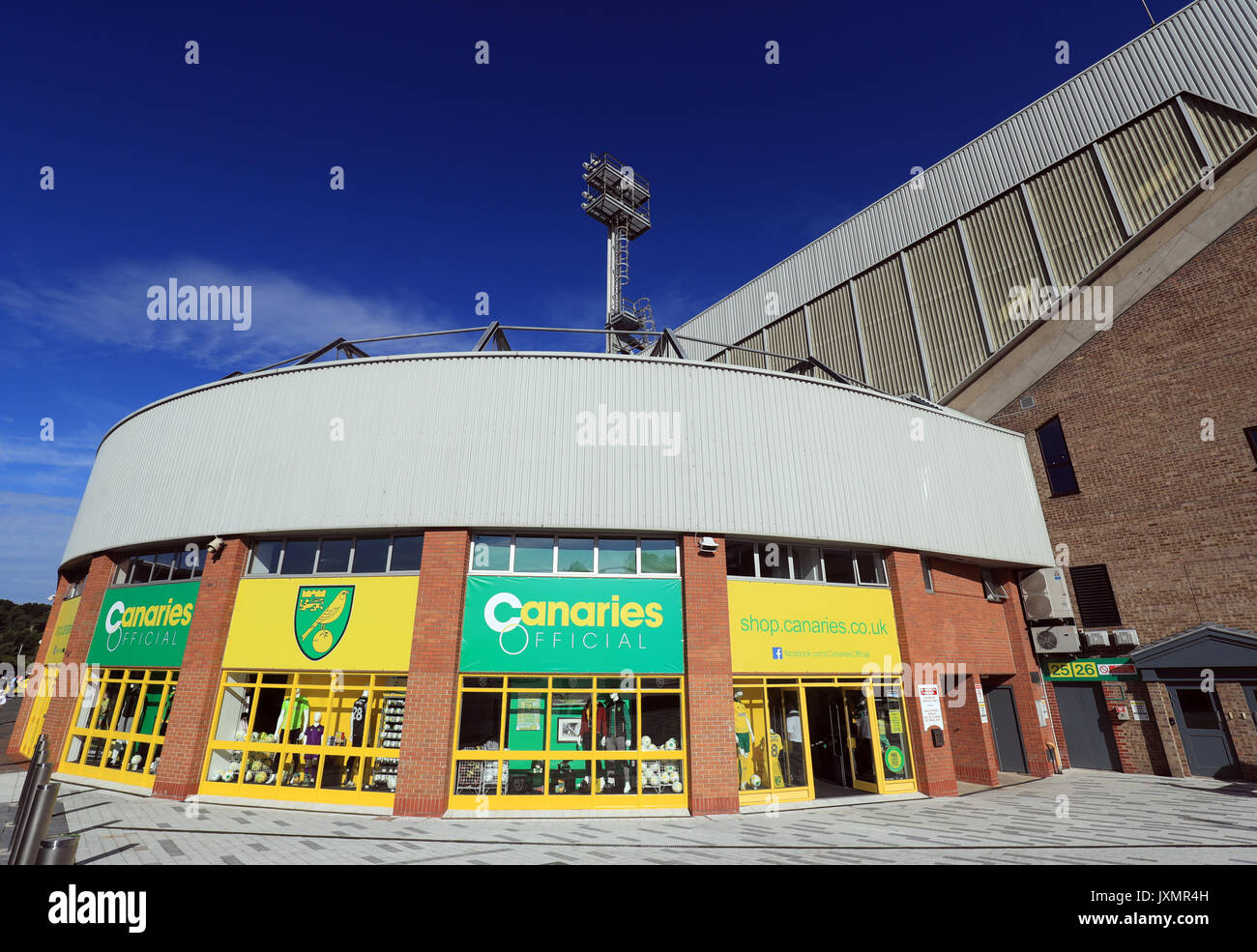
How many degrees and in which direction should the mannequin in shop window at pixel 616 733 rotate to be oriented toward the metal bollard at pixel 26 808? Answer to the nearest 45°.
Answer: approximately 45° to its right

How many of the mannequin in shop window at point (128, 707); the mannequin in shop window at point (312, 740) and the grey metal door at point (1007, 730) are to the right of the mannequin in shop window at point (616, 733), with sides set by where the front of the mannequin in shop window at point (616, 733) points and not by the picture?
2

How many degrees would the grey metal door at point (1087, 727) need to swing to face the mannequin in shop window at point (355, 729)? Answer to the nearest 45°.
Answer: approximately 45° to its right

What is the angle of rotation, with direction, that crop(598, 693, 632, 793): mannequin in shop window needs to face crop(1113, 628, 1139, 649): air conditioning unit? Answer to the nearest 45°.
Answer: approximately 90° to its left

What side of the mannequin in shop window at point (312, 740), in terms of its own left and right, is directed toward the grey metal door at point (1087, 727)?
left

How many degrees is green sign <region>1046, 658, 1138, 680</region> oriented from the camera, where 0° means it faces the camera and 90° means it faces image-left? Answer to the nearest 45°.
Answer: approximately 0°

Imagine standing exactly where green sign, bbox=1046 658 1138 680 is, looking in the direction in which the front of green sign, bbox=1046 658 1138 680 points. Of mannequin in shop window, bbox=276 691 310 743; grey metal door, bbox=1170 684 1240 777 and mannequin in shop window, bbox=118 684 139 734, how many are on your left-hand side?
1

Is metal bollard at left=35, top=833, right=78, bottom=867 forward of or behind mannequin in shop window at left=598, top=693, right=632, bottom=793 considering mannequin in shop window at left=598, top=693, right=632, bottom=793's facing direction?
forward

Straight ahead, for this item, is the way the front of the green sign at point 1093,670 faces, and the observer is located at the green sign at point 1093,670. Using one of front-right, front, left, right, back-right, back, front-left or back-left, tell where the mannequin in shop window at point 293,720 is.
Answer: front-right

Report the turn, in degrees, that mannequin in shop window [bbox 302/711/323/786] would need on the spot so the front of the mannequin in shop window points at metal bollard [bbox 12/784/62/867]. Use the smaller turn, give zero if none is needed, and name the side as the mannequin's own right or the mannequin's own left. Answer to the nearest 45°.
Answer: approximately 45° to the mannequin's own right
